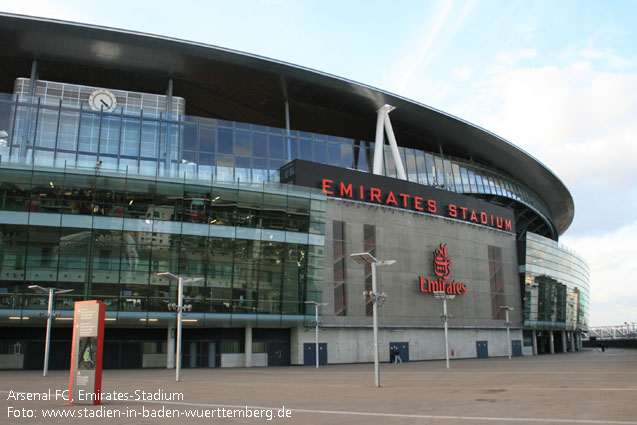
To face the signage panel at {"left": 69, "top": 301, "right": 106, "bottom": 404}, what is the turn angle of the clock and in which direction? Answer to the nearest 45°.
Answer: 0° — it already faces it

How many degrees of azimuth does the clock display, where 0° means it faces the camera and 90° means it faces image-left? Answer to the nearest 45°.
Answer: approximately 0°
